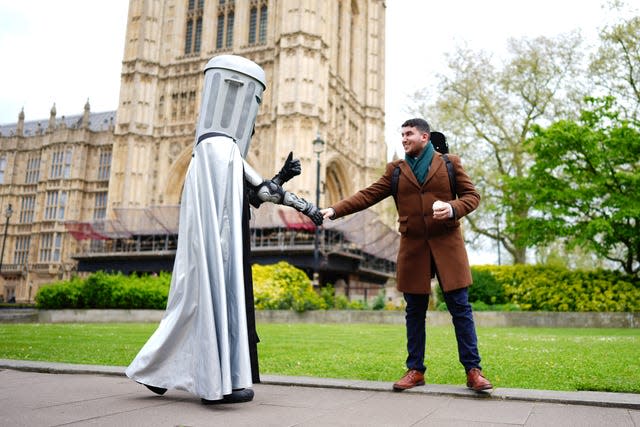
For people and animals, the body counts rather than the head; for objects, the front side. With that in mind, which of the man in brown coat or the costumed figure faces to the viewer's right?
the costumed figure

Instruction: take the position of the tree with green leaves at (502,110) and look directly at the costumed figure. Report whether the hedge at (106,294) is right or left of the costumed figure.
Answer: right

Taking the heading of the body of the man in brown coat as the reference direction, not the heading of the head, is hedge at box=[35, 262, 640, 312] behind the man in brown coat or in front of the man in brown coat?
behind

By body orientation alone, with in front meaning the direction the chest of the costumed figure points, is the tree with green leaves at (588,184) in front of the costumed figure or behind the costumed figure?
in front

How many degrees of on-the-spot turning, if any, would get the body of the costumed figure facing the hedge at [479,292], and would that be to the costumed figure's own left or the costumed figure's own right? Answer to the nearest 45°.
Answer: approximately 45° to the costumed figure's own left

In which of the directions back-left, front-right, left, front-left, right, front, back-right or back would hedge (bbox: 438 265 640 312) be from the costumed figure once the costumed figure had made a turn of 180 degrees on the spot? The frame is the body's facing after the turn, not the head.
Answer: back-right

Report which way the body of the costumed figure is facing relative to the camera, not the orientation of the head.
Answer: to the viewer's right

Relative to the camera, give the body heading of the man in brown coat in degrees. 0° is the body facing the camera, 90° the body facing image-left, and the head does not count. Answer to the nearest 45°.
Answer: approximately 0°

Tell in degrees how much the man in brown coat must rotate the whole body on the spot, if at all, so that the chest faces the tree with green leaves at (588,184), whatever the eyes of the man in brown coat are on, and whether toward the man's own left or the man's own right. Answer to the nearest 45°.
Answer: approximately 180°
